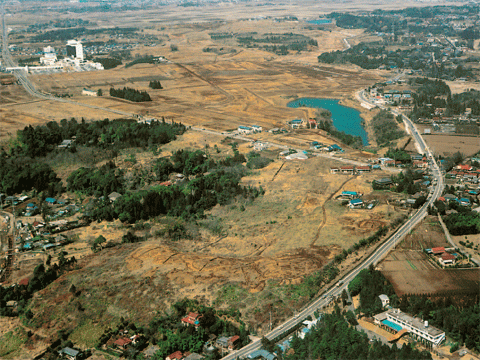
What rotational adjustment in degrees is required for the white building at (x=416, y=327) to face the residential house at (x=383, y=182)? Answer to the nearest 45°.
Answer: approximately 135° to its right

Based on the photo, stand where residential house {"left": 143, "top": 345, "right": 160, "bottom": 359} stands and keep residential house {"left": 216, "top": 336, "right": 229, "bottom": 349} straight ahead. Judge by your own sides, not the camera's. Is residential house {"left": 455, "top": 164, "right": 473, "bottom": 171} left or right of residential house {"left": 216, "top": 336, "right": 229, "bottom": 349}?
left

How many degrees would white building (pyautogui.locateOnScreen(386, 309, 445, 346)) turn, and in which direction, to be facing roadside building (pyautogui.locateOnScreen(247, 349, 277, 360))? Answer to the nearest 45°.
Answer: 0° — it already faces it

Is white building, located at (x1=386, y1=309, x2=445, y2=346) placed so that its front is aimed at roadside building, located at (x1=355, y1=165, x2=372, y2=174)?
no

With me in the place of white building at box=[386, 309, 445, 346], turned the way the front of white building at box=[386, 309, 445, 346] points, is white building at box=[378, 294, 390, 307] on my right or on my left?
on my right

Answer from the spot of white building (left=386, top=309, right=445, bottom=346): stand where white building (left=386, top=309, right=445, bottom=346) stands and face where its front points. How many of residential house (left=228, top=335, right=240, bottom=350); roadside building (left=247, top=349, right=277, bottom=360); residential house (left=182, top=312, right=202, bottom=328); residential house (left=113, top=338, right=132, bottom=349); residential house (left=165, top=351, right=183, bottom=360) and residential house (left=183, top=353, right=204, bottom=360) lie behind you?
0

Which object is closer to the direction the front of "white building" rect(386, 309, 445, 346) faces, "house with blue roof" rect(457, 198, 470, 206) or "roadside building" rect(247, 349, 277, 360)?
the roadside building

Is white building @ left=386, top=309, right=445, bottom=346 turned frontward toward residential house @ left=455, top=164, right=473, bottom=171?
no

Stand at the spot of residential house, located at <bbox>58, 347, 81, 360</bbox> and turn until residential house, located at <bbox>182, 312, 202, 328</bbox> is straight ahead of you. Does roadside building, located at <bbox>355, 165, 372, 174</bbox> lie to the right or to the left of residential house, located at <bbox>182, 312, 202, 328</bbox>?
left

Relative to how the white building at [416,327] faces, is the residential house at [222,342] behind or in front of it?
in front

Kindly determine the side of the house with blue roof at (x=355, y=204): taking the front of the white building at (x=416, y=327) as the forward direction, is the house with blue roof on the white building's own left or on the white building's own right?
on the white building's own right

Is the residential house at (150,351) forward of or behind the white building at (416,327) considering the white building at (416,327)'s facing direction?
forward

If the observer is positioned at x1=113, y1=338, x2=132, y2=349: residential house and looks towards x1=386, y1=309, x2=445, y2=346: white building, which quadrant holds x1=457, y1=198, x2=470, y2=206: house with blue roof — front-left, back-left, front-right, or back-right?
front-left

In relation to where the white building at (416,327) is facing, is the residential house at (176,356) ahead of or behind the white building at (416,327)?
ahead

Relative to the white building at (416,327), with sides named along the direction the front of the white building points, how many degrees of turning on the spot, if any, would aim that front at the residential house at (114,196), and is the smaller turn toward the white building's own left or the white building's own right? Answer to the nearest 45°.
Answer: approximately 90° to the white building's own right

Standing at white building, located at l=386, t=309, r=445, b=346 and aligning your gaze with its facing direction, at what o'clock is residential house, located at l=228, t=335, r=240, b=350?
The residential house is roughly at 1 o'clock from the white building.

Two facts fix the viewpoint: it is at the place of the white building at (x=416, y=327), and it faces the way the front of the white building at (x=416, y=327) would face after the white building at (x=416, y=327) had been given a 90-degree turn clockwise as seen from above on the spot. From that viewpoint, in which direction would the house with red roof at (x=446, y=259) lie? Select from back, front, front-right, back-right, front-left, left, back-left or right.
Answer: front-right
